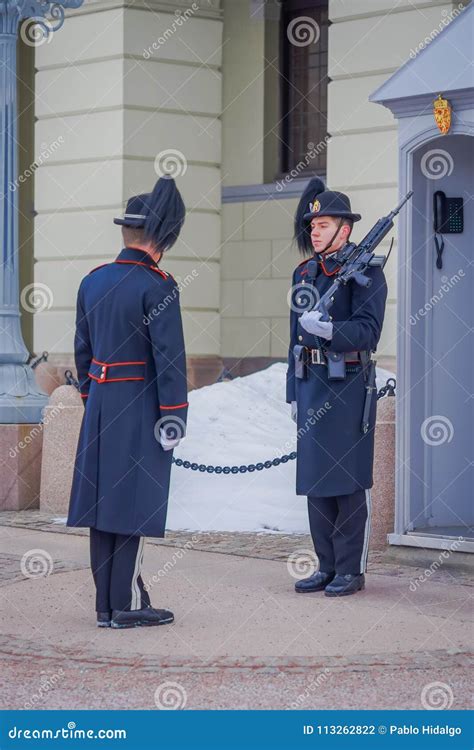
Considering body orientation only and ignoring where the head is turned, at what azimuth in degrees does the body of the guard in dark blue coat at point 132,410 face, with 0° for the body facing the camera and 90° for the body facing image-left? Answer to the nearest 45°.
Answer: approximately 225°

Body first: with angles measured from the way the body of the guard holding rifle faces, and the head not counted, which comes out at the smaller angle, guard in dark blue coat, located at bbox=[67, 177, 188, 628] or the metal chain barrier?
the guard in dark blue coat

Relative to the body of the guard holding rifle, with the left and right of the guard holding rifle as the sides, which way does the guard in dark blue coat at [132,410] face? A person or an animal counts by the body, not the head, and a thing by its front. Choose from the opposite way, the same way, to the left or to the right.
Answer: the opposite way

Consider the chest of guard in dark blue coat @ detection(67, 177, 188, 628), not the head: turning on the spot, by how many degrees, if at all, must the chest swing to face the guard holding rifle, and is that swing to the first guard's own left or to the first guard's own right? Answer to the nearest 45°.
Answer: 0° — they already face them

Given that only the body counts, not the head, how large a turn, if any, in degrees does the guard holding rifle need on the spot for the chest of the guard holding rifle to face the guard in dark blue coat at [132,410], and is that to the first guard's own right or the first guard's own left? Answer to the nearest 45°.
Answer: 0° — they already face them
